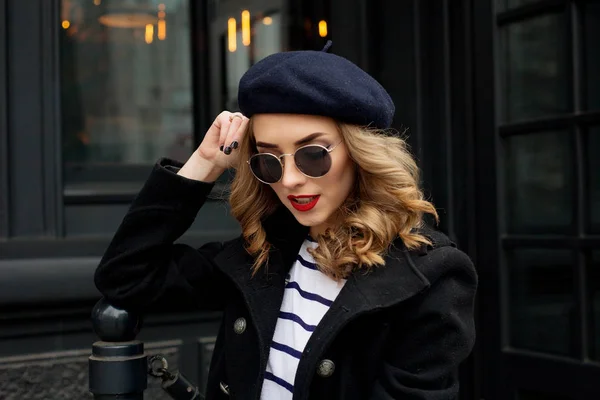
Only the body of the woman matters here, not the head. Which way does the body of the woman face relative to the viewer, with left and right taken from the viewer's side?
facing the viewer and to the left of the viewer

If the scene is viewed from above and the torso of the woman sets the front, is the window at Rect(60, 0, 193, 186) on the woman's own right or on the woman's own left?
on the woman's own right

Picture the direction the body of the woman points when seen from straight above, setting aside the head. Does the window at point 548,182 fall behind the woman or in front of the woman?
behind
